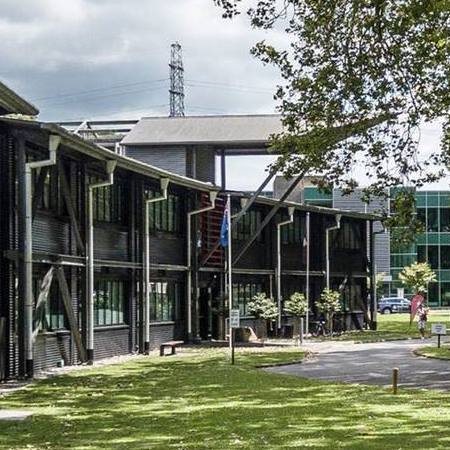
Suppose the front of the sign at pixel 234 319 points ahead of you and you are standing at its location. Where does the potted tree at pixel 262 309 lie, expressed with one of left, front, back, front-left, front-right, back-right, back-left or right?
back

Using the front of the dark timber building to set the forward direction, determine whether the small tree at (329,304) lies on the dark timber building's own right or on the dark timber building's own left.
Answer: on the dark timber building's own left

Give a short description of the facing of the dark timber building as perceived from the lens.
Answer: facing the viewer and to the right of the viewer

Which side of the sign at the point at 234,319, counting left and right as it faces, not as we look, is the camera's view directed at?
front
